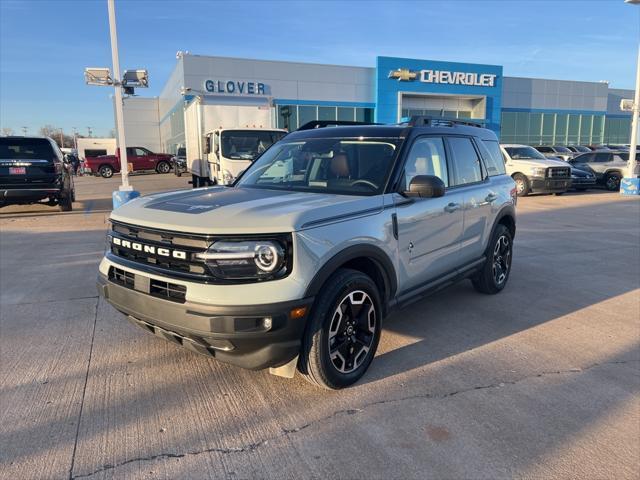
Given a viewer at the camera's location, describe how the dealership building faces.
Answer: facing the viewer and to the right of the viewer

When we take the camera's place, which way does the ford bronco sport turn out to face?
facing the viewer and to the left of the viewer

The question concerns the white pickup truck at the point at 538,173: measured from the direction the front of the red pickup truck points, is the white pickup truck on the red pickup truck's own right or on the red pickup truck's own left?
on the red pickup truck's own right

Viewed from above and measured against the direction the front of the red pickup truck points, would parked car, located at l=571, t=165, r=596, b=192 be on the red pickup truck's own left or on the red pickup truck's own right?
on the red pickup truck's own right

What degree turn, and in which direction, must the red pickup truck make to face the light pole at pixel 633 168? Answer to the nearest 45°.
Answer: approximately 45° to its right

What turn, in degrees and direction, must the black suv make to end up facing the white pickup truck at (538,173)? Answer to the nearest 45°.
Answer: approximately 90° to its right

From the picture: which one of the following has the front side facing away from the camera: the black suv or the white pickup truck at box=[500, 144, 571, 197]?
the black suv

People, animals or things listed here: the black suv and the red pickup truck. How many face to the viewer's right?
1

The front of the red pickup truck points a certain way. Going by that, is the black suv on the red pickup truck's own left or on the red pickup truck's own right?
on the red pickup truck's own right

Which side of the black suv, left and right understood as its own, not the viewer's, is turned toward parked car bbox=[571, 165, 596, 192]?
right

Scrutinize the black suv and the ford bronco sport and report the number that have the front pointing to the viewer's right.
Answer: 0

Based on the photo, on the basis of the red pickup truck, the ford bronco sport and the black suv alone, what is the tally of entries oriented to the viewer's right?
1

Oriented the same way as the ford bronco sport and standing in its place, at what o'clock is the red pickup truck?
The red pickup truck is roughly at 4 o'clock from the ford bronco sport.

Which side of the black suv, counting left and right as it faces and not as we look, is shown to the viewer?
back

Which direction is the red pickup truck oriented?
to the viewer's right

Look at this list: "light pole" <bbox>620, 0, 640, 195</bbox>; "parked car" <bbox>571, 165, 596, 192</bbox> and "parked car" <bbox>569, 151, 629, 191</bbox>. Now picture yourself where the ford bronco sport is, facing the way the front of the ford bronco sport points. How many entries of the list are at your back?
3
